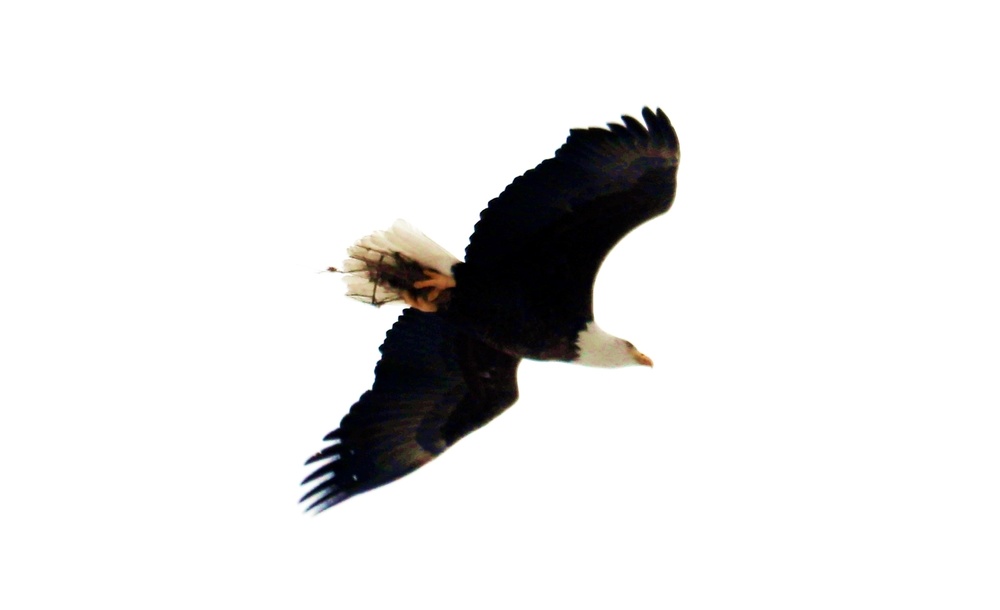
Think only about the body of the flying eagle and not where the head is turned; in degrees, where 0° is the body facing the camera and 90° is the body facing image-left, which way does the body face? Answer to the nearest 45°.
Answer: approximately 270°
